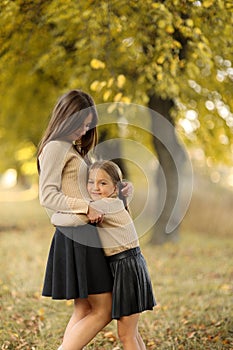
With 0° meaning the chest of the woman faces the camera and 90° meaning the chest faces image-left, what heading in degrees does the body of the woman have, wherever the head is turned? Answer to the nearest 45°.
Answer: approximately 270°

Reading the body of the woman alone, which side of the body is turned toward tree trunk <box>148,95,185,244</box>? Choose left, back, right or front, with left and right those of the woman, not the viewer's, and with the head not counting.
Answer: left
